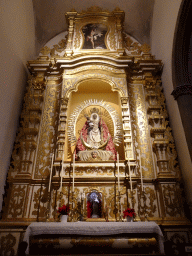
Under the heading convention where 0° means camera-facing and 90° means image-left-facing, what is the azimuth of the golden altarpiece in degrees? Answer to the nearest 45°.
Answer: approximately 0°
